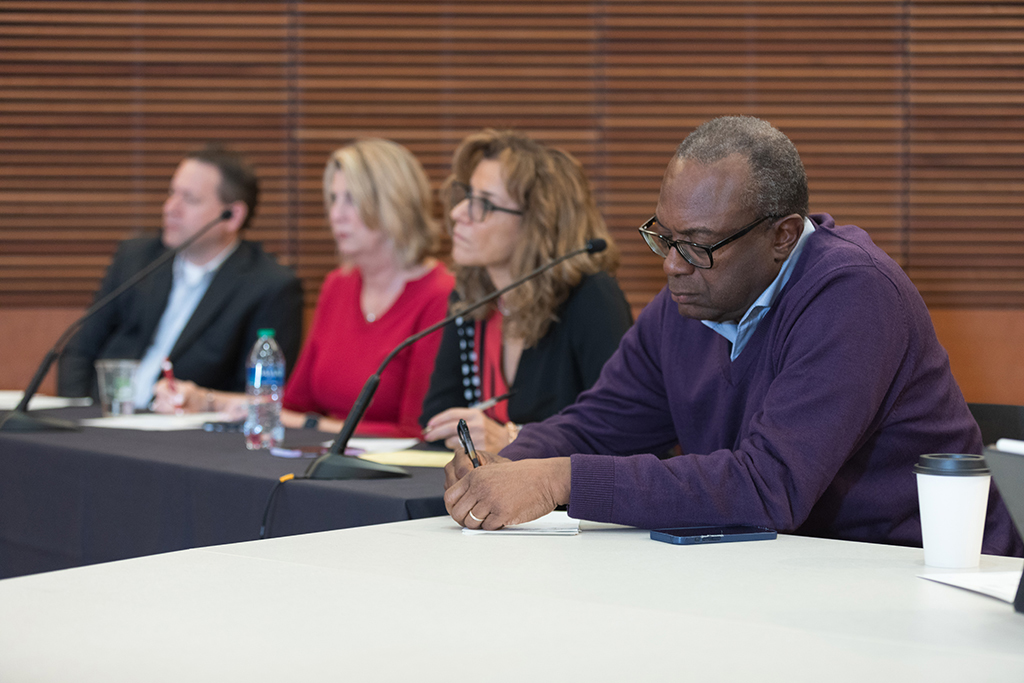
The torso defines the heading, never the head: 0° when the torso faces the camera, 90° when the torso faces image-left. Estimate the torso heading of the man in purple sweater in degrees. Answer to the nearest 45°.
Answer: approximately 45°

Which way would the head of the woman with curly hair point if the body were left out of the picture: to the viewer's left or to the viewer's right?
to the viewer's left

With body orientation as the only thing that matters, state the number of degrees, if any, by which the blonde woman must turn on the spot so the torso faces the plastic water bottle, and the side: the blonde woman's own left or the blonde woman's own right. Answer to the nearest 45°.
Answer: approximately 45° to the blonde woman's own left

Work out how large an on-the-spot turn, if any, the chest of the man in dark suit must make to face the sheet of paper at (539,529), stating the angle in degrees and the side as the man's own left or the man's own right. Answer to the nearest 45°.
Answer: approximately 45° to the man's own left

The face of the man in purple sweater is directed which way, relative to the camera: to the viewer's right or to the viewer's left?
to the viewer's left
